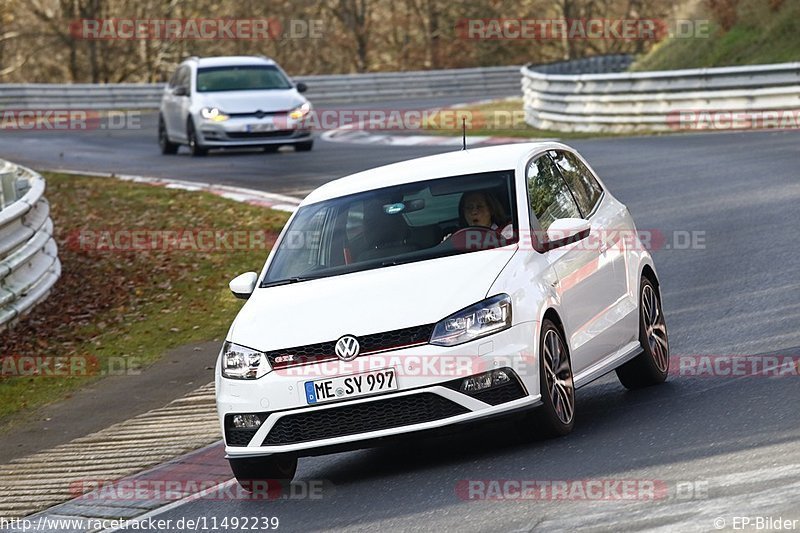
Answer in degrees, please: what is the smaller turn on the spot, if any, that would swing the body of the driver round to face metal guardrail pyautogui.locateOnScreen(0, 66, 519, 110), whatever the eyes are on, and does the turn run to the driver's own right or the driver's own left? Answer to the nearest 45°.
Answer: approximately 180°

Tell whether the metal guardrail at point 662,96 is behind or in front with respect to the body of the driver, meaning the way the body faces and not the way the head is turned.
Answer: behind

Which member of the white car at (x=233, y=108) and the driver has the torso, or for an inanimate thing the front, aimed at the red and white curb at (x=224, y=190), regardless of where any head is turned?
the white car

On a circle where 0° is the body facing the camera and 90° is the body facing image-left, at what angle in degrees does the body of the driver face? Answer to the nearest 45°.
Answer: approximately 0°

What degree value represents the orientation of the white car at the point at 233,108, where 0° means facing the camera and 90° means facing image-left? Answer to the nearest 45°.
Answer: approximately 0°

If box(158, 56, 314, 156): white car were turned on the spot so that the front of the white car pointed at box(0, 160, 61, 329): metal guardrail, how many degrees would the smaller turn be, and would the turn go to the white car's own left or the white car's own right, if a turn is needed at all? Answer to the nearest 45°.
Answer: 0° — it already faces it

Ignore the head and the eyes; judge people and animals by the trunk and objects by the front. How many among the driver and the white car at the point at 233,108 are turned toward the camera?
2

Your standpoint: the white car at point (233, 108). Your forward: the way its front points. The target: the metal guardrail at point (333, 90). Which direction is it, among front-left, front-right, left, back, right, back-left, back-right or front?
back
